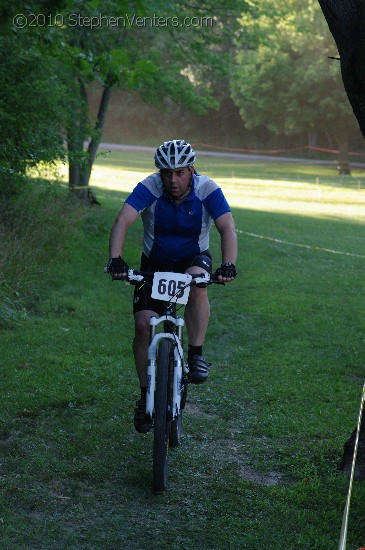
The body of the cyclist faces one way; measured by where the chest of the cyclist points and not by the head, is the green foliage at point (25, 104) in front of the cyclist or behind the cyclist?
behind

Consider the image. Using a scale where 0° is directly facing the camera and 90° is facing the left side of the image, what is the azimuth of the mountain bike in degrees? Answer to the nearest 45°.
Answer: approximately 0°

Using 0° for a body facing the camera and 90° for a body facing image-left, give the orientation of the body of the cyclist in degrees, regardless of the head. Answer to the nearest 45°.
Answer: approximately 0°

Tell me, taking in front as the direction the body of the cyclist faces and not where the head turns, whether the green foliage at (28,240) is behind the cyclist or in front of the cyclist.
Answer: behind
